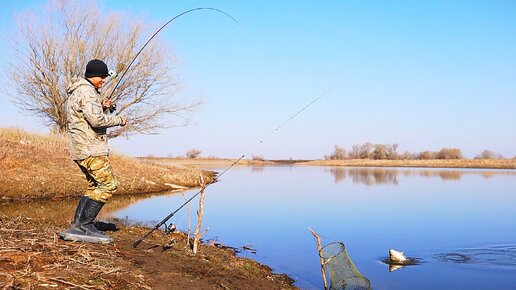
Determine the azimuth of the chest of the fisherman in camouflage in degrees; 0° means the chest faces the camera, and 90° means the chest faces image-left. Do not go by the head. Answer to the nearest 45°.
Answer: approximately 270°

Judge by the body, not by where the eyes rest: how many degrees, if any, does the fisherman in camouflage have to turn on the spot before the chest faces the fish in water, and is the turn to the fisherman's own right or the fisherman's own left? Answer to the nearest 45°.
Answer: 0° — they already face it

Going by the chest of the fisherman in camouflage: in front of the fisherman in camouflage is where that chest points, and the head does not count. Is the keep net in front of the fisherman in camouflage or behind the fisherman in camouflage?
in front

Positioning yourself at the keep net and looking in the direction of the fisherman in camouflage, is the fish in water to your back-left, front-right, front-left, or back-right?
back-right

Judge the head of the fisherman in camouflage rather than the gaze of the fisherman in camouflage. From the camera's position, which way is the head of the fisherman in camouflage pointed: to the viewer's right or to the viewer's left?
to the viewer's right

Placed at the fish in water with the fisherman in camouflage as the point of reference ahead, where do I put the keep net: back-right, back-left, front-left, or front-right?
front-left
